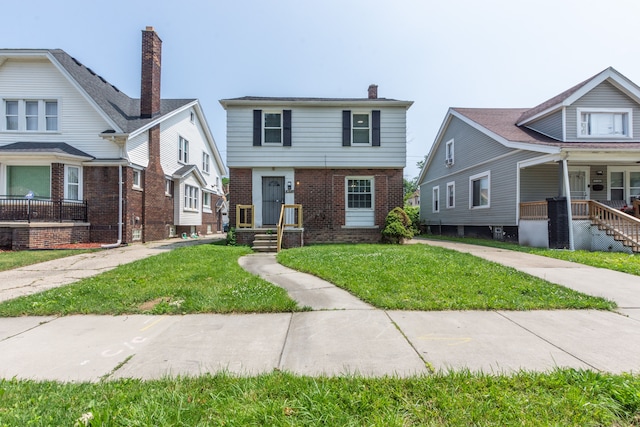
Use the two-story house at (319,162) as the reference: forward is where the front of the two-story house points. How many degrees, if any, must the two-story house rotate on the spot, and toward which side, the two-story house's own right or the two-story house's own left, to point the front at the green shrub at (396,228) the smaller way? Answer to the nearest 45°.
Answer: approximately 90° to the two-story house's own left

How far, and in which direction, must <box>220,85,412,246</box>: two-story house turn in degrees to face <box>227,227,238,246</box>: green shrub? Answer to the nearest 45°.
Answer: approximately 90° to its right

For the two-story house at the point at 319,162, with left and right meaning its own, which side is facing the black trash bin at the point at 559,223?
left

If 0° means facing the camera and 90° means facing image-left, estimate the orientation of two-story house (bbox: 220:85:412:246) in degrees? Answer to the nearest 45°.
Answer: approximately 0°

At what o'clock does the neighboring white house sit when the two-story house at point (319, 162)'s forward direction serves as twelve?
The neighboring white house is roughly at 3 o'clock from the two-story house.

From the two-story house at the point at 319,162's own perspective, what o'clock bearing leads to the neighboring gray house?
The neighboring gray house is roughly at 9 o'clock from the two-story house.

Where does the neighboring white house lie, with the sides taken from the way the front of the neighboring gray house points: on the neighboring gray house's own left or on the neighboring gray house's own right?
on the neighboring gray house's own right

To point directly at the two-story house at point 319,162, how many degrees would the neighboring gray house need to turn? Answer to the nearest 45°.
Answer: approximately 90° to its right

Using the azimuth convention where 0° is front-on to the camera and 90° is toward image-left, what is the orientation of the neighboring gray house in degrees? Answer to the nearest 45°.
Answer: approximately 315°
